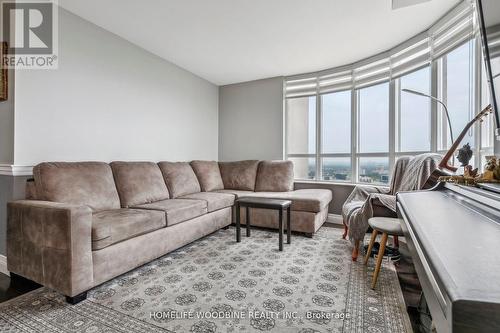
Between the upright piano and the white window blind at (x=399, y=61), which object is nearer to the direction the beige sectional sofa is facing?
the upright piano

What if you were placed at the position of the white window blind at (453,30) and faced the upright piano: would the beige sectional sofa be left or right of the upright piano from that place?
right

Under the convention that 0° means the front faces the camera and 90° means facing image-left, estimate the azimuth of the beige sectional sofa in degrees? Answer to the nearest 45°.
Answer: approximately 315°

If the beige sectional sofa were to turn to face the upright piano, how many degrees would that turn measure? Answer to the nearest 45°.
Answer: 0° — it already faces it

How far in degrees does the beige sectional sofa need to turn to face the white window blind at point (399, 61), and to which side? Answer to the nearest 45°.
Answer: approximately 45° to its left
